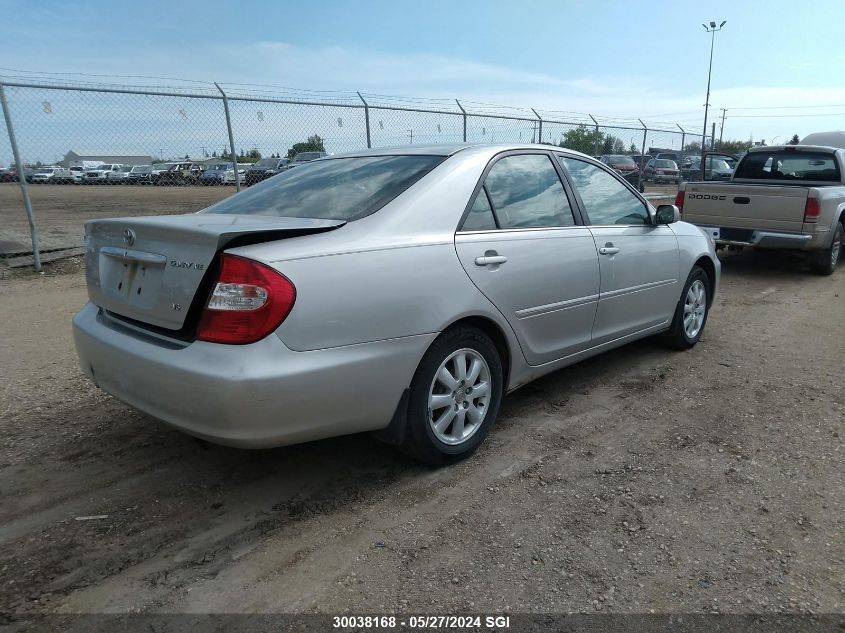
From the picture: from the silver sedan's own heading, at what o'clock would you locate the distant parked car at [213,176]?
The distant parked car is roughly at 10 o'clock from the silver sedan.

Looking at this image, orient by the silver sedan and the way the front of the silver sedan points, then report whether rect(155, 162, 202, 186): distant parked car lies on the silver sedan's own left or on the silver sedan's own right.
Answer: on the silver sedan's own left

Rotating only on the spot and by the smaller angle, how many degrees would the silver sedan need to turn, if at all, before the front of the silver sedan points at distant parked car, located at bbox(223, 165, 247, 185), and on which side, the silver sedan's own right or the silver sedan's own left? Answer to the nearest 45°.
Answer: approximately 45° to the silver sedan's own left

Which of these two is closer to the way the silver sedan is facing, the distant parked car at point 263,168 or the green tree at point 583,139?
the green tree

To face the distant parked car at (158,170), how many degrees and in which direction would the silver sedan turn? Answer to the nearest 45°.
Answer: approximately 90° to its left

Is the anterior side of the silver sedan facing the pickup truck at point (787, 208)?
yes

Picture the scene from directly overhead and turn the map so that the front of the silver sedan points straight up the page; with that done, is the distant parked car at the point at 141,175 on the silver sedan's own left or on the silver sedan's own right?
on the silver sedan's own left

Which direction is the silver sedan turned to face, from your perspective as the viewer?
facing away from the viewer and to the right of the viewer
